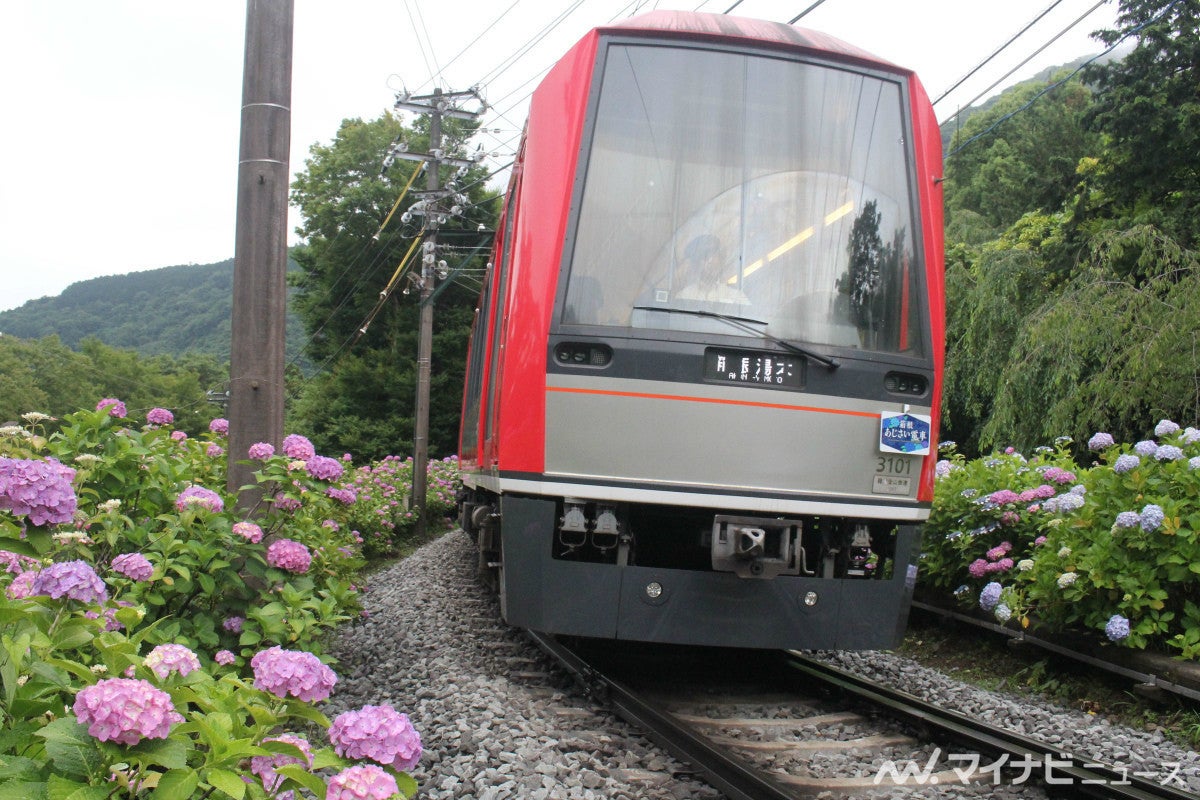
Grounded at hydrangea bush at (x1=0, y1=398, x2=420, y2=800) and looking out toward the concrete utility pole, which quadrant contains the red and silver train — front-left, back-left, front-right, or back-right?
front-right

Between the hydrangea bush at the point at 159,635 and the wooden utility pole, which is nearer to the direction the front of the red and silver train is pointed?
the hydrangea bush

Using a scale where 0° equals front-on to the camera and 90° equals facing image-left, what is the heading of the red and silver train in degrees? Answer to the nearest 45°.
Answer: approximately 0°

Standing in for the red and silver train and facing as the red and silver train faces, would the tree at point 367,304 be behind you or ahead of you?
behind

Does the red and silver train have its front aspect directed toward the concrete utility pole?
no

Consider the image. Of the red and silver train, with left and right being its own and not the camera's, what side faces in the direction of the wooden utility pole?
right

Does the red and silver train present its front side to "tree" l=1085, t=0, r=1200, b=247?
no

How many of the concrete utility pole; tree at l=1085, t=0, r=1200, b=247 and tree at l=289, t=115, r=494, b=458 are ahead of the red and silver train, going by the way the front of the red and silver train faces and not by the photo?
0
